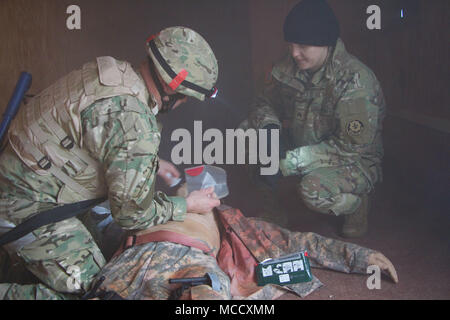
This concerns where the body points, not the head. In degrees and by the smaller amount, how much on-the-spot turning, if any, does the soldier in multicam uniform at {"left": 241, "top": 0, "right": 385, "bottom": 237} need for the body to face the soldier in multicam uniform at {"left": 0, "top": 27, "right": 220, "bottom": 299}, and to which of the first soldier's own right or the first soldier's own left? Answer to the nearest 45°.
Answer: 0° — they already face them

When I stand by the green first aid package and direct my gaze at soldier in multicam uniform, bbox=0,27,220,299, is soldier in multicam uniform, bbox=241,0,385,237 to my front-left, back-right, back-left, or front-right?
back-right

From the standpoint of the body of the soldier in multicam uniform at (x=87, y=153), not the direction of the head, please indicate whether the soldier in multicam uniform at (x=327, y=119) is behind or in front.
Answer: in front

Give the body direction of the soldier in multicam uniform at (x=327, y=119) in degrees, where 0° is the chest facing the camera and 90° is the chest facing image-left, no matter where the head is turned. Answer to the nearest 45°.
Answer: approximately 45°

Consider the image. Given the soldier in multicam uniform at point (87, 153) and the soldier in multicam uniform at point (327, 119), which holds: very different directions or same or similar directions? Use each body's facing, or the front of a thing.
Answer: very different directions

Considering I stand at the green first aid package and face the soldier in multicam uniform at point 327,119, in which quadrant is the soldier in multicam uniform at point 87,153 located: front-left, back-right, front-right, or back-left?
back-left

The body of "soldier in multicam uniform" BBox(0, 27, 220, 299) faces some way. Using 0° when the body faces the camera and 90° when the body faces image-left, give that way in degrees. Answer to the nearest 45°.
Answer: approximately 270°

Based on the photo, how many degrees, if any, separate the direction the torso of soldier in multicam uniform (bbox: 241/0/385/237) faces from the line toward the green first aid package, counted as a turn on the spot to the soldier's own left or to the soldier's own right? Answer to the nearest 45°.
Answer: approximately 45° to the soldier's own left

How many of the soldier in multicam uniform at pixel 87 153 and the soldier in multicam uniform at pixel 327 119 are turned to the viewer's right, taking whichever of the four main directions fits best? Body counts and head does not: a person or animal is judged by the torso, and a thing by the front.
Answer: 1
